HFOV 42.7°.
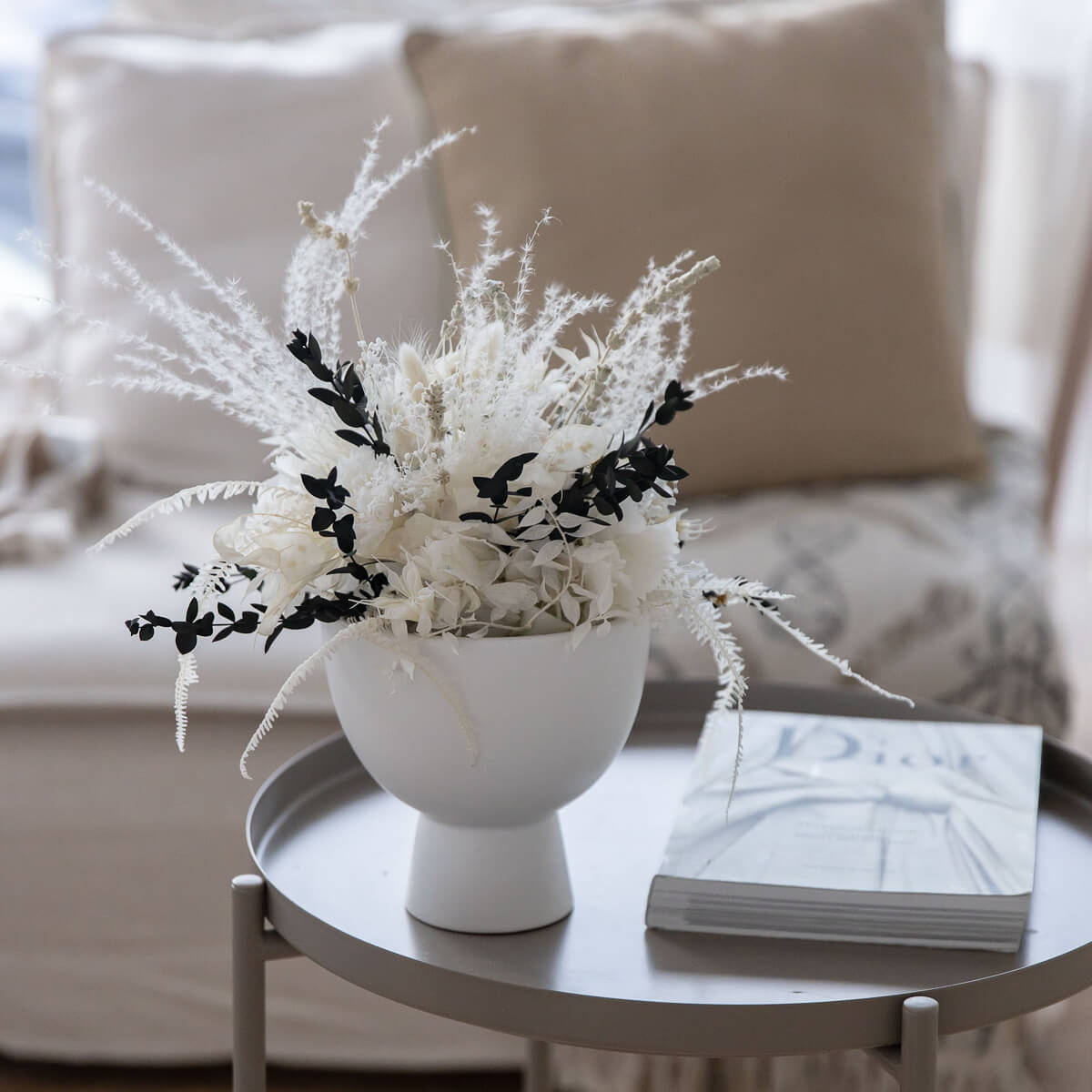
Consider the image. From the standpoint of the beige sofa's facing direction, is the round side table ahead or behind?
ahead

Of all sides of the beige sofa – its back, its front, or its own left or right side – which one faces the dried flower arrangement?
front

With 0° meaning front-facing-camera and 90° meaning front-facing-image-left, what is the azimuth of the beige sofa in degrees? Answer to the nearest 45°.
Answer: approximately 0°

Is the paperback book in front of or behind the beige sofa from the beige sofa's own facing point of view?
in front
